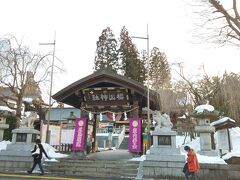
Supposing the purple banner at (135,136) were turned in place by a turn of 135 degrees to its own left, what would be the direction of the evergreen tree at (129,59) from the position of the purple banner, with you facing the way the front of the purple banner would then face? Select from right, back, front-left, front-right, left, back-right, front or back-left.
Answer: front-left

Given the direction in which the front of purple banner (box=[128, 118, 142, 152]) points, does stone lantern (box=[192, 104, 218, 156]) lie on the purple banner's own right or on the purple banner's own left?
on the purple banner's own left

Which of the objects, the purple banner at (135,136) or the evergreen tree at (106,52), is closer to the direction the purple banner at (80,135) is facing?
the purple banner at (135,136)

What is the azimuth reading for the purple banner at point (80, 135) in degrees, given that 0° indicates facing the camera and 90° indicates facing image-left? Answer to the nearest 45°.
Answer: approximately 0°

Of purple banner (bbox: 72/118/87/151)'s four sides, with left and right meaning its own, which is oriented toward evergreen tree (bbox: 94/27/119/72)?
back

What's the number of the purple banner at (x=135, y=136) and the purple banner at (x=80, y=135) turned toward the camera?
2

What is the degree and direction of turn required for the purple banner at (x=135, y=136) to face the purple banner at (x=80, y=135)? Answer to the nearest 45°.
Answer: approximately 90° to its right

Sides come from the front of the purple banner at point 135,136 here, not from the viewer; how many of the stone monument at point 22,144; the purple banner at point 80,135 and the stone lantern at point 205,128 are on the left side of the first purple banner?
1

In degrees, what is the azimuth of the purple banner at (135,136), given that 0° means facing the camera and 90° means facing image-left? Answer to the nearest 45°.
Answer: approximately 0°

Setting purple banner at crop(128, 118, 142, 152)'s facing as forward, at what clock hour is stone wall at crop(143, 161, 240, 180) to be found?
The stone wall is roughly at 11 o'clock from the purple banner.

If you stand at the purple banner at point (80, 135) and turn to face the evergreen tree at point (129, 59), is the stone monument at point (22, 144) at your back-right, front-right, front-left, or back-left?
back-left

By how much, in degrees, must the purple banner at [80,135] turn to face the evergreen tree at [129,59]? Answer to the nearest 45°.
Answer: approximately 180°

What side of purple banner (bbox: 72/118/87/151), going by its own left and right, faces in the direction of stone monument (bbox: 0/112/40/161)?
right

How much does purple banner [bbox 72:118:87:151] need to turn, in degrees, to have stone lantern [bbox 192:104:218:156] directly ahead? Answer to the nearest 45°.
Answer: approximately 45° to its left

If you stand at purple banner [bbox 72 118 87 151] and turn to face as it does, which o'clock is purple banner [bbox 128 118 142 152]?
The purple banner [bbox 128 118 142 152] is roughly at 10 o'clock from the purple banner [bbox 72 118 87 151].
